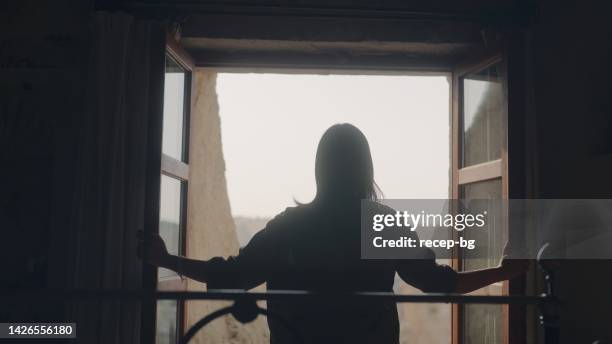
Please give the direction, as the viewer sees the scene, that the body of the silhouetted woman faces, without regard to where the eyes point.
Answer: away from the camera

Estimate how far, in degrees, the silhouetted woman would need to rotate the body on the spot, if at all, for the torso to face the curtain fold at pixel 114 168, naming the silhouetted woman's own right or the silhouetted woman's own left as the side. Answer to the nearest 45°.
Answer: approximately 45° to the silhouetted woman's own left
